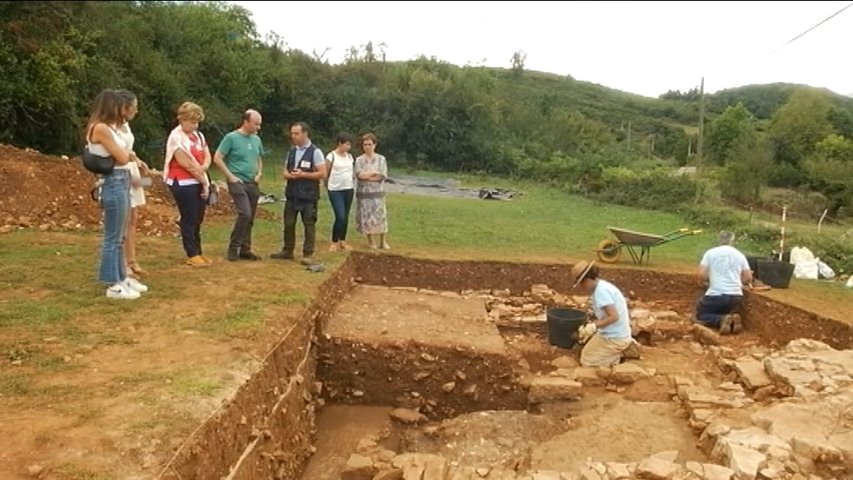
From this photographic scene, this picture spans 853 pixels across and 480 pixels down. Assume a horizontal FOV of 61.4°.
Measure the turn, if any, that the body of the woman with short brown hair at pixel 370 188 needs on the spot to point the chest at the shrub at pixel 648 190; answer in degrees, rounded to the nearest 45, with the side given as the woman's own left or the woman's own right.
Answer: approximately 135° to the woman's own left

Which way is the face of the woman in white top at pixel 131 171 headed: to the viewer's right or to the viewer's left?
to the viewer's right

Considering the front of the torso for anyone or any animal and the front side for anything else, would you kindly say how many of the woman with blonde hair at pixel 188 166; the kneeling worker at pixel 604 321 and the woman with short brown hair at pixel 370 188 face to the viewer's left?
1

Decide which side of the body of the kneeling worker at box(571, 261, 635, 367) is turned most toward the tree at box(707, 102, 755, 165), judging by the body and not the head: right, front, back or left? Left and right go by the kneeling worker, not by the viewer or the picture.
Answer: right

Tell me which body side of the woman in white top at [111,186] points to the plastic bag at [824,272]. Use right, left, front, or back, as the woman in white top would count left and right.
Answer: front

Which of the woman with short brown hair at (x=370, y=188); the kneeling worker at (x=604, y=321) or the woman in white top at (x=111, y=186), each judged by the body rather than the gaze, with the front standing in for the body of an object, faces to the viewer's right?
the woman in white top

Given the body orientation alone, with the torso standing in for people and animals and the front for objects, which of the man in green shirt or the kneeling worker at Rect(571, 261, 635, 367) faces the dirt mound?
the kneeling worker

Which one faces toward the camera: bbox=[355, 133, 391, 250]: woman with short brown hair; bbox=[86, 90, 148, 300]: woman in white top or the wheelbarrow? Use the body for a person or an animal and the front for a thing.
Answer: the woman with short brown hair

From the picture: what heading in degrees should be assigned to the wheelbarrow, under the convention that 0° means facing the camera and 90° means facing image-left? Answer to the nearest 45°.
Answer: approximately 90°

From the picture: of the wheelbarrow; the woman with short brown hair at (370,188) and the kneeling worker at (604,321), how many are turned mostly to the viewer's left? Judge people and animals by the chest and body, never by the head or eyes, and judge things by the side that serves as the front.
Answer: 2

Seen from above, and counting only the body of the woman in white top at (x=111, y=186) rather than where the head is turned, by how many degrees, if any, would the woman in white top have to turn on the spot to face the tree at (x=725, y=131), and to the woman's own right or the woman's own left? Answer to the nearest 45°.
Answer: approximately 45° to the woman's own left

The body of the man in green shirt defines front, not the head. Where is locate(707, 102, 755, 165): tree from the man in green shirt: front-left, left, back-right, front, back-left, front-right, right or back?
left

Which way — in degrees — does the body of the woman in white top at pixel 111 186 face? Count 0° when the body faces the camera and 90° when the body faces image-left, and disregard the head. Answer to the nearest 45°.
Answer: approximately 270°

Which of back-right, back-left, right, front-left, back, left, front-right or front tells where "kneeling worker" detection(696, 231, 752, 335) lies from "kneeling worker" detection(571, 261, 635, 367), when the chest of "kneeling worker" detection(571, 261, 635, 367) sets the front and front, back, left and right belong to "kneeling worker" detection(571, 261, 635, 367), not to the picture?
back-right

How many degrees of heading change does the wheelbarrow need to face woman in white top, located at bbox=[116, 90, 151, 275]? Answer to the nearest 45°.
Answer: approximately 45° to its left

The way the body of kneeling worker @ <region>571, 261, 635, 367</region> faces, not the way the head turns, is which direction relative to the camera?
to the viewer's left

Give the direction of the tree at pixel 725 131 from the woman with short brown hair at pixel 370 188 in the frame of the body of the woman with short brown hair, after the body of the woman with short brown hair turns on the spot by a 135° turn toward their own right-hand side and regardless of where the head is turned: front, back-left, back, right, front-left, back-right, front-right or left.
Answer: right
